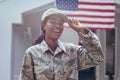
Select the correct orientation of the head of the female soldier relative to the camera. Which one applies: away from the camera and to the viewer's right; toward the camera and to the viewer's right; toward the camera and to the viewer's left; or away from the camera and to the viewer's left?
toward the camera and to the viewer's right

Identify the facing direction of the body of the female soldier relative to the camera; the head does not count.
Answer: toward the camera

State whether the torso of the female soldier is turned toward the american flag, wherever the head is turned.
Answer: no
